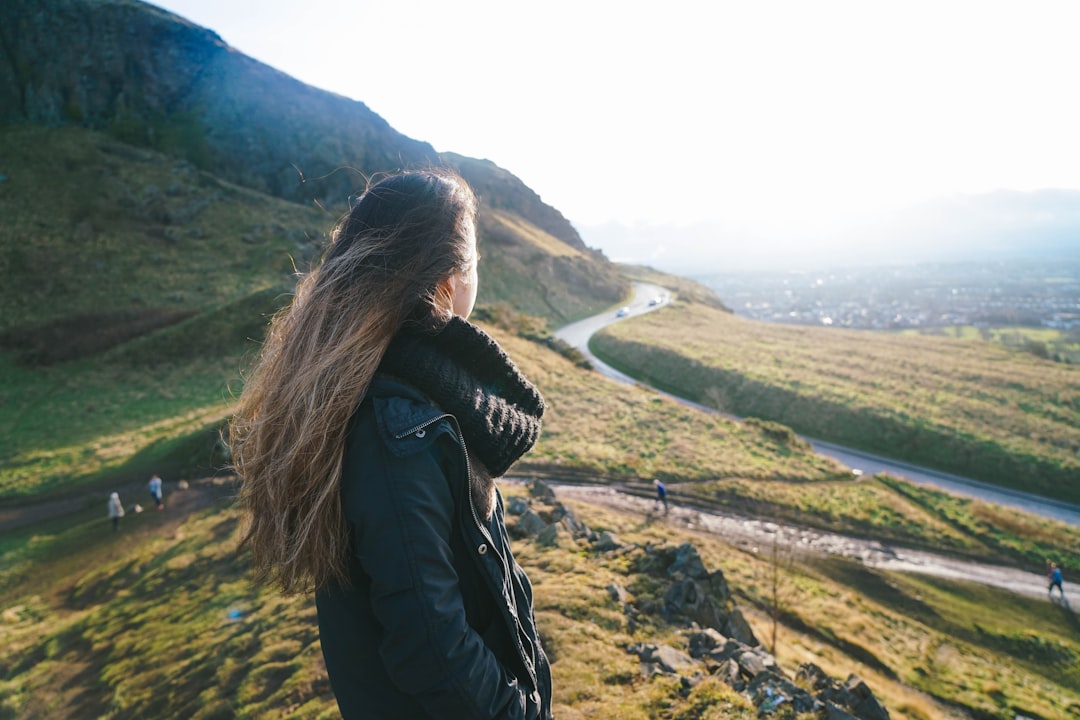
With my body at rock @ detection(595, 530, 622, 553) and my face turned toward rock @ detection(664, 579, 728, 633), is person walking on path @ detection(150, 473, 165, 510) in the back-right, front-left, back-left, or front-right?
back-right

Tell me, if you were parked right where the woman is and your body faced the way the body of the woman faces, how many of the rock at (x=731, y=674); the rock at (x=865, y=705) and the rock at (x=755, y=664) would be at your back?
0

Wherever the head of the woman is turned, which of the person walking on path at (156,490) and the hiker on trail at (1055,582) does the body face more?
the hiker on trail

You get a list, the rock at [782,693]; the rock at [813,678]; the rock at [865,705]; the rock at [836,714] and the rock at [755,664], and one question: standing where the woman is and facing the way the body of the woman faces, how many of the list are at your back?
0

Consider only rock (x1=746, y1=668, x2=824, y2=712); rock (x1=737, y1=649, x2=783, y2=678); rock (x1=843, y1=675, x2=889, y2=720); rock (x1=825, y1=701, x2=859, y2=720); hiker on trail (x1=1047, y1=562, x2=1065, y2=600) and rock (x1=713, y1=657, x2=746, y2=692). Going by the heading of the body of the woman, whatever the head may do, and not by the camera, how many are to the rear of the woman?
0

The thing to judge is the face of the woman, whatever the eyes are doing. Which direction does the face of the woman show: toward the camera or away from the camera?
away from the camera

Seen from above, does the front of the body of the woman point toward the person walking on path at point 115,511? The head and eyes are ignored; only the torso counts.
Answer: no

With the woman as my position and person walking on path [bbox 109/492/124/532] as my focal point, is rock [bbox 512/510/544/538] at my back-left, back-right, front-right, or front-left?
front-right

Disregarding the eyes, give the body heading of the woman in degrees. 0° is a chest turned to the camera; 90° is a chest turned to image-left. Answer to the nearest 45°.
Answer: approximately 270°
